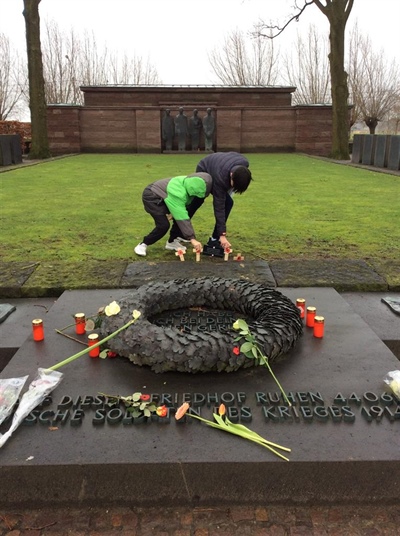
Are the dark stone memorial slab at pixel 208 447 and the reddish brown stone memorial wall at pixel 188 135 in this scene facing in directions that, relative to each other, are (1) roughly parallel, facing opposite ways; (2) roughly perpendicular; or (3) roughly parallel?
roughly parallel

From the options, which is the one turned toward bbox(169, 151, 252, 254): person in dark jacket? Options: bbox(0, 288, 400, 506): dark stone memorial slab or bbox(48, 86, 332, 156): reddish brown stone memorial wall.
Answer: the reddish brown stone memorial wall

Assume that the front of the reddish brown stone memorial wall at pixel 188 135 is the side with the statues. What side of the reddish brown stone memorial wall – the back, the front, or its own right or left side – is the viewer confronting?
front

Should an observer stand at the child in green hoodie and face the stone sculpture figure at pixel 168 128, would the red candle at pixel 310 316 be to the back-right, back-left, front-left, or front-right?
back-right

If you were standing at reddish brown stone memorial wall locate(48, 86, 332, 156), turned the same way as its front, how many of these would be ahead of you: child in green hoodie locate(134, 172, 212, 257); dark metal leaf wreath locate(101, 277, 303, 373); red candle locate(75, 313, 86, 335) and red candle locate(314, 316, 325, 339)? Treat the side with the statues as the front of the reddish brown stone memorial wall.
4

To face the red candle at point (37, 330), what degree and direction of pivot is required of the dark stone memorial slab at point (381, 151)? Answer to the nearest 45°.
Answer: approximately 45° to its left

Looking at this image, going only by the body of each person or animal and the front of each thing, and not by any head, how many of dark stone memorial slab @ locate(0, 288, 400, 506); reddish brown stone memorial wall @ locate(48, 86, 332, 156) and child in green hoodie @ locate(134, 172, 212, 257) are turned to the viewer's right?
1

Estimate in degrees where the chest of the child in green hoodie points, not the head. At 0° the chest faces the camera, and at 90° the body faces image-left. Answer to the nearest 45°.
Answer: approximately 270°

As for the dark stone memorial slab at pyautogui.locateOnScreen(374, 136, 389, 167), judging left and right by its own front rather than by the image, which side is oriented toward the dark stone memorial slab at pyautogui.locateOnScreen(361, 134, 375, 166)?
right

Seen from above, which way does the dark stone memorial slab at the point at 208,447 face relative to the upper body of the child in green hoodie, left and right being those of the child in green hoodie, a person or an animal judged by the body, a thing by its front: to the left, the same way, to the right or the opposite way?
to the right

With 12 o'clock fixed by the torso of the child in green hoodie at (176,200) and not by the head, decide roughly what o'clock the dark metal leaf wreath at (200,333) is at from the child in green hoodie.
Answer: The dark metal leaf wreath is roughly at 3 o'clock from the child in green hoodie.

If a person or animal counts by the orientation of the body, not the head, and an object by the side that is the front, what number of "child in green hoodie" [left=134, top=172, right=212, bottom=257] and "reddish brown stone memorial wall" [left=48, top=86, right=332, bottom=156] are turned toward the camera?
1

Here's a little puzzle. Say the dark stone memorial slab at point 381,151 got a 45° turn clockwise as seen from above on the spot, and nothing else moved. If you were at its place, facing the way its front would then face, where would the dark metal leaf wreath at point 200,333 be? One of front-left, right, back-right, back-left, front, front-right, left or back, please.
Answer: left

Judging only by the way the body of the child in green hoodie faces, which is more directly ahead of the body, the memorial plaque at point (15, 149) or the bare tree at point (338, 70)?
the bare tree

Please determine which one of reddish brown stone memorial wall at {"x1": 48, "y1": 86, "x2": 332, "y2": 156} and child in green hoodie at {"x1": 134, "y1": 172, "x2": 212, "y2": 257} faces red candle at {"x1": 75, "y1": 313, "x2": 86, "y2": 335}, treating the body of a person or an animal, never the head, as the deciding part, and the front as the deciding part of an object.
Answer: the reddish brown stone memorial wall

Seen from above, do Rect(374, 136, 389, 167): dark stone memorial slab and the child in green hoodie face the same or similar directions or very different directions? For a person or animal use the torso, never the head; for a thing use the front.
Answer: very different directions

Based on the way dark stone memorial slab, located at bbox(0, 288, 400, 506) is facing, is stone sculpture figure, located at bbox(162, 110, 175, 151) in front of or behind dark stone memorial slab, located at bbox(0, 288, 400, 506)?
behind

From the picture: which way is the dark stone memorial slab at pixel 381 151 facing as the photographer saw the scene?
facing the viewer and to the left of the viewer

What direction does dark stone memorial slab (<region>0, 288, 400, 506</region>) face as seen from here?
toward the camera

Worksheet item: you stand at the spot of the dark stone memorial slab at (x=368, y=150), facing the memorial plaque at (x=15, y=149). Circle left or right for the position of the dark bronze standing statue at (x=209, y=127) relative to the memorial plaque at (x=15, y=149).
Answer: right
